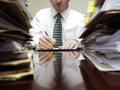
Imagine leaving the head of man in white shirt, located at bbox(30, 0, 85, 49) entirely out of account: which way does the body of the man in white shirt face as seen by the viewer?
toward the camera
